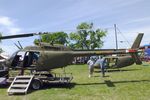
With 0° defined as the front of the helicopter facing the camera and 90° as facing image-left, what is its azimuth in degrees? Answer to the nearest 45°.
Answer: approximately 90°
